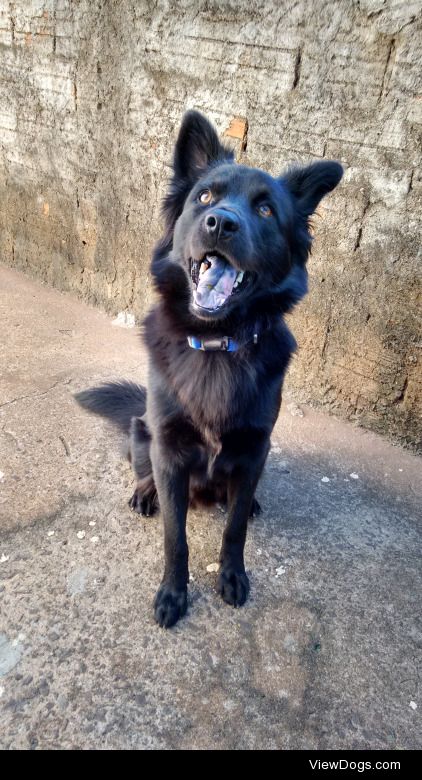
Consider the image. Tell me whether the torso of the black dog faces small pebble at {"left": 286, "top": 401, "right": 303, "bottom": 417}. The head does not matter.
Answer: no

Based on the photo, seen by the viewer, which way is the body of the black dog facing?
toward the camera
